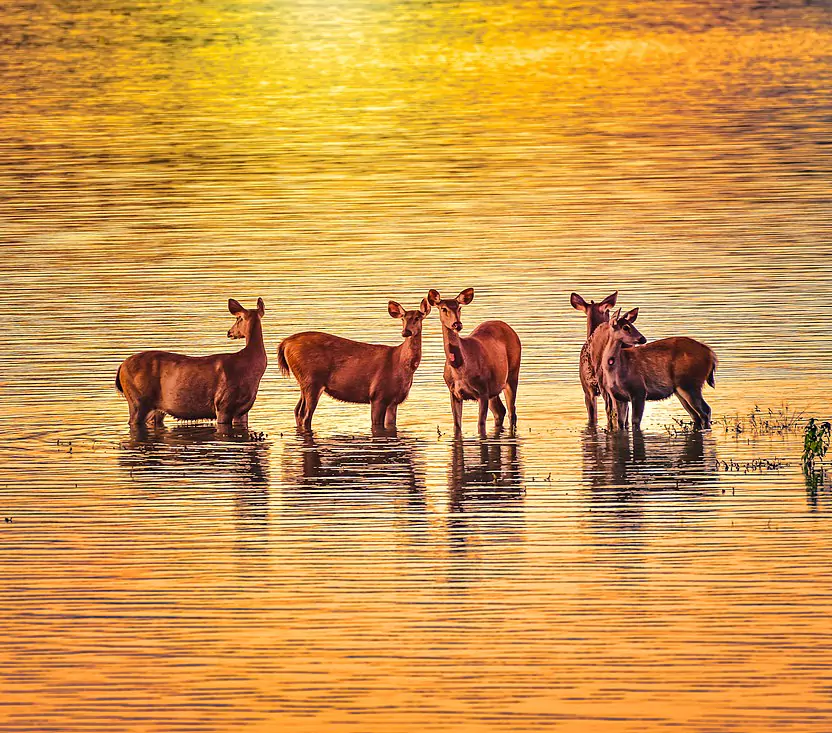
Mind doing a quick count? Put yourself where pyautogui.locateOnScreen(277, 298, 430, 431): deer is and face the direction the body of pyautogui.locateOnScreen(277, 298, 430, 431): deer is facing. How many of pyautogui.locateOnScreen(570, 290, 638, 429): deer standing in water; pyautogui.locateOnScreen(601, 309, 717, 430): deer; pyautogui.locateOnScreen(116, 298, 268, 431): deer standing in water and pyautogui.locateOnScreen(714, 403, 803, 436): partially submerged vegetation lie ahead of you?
3

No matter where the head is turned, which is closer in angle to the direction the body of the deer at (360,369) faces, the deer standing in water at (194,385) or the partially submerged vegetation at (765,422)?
the partially submerged vegetation

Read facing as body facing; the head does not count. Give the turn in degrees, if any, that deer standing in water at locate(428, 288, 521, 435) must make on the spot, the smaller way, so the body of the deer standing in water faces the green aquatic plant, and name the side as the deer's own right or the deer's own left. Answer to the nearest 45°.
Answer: approximately 90° to the deer's own left

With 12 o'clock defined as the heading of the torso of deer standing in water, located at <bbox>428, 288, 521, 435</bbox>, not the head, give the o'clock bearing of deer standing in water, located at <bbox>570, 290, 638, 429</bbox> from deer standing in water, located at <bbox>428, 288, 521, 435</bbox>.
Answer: deer standing in water, located at <bbox>570, 290, 638, 429</bbox> is roughly at 7 o'clock from deer standing in water, located at <bbox>428, 288, 521, 435</bbox>.

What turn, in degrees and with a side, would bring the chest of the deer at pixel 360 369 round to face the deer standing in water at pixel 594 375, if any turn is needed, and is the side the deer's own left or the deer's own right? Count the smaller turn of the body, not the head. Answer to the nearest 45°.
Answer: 0° — it already faces it

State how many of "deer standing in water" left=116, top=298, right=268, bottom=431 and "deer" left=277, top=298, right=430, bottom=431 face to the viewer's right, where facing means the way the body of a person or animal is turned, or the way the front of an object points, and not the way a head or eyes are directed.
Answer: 2

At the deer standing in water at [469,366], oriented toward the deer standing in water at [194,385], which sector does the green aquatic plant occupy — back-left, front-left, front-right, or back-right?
back-left

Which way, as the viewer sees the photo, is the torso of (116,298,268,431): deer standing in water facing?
to the viewer's right

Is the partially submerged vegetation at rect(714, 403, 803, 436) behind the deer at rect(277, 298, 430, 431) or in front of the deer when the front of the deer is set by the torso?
in front

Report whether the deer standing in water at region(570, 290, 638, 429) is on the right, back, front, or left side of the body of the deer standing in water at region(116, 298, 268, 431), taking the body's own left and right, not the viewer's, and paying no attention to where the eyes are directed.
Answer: front

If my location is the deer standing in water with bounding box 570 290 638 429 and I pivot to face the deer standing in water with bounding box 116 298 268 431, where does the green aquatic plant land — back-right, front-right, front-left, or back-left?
back-left

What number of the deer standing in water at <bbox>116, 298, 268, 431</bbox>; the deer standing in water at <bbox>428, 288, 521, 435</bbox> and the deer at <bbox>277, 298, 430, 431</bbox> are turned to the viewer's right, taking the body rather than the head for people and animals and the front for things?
2

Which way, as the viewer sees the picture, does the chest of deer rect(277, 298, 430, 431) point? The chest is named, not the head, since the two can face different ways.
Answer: to the viewer's right
